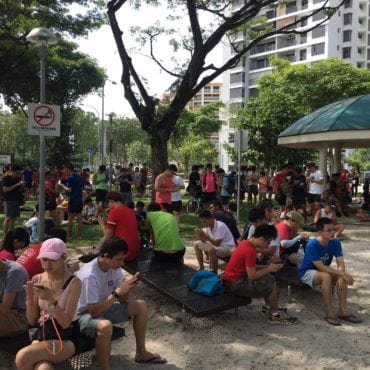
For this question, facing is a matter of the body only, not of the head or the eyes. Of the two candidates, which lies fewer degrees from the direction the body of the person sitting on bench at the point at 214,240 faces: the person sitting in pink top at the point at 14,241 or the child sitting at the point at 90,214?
the person sitting in pink top

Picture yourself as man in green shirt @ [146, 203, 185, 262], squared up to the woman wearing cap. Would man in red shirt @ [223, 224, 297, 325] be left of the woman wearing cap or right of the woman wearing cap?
left

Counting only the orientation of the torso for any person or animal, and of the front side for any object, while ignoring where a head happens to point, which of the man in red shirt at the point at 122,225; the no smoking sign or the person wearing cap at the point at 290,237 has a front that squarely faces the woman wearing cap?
the no smoking sign

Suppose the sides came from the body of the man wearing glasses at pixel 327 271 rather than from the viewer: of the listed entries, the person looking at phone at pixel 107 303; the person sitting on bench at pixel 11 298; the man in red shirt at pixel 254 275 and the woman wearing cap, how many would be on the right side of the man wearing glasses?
4

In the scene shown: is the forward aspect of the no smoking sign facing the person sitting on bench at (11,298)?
yes

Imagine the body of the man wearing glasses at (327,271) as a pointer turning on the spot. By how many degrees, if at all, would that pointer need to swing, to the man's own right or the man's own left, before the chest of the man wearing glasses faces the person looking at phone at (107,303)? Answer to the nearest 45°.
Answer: approximately 90° to the man's own right

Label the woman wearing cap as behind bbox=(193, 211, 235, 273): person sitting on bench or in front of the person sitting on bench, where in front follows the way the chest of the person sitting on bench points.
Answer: in front

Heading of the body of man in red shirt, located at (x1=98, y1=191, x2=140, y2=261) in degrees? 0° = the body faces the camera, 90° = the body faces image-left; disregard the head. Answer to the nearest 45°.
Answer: approximately 135°
